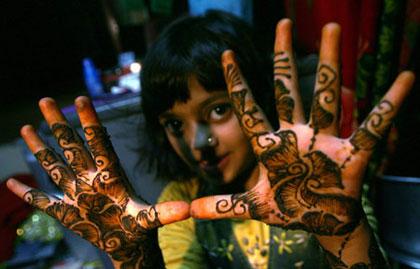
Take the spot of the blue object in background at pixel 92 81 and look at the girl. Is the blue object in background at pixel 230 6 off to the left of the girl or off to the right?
left

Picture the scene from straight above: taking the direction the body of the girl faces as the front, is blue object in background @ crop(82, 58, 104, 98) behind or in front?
behind

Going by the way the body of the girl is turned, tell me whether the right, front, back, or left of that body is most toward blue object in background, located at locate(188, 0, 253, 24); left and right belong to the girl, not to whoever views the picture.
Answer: back

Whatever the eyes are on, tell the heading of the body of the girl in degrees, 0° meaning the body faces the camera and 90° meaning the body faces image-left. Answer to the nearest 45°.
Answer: approximately 0°
